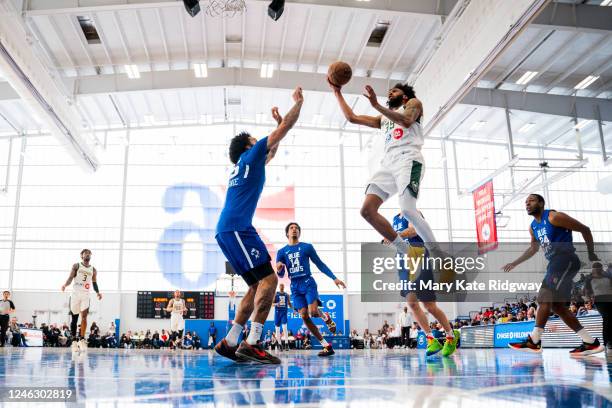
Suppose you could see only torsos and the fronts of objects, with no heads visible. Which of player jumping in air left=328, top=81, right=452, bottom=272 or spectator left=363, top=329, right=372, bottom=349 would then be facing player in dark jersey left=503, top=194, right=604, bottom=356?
the spectator

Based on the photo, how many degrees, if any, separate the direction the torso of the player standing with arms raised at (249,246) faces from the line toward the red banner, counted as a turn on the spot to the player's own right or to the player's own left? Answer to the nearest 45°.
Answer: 0° — they already face it

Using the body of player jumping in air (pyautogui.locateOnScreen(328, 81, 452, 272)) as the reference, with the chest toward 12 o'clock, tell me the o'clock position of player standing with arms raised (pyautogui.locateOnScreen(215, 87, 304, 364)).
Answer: player standing with arms raised (pyautogui.locateOnScreen(215, 87, 304, 364)) is roughly at 1 o'clock from player jumping in air (pyautogui.locateOnScreen(328, 81, 452, 272)).

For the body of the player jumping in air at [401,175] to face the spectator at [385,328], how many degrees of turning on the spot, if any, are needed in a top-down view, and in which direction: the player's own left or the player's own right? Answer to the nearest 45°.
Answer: approximately 135° to the player's own right

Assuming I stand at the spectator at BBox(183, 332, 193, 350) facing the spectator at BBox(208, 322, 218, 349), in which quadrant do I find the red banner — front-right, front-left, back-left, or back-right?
front-right

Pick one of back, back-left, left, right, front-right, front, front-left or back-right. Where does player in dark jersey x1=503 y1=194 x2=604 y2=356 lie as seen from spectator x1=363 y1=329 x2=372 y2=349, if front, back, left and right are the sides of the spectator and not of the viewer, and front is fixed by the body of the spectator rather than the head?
front

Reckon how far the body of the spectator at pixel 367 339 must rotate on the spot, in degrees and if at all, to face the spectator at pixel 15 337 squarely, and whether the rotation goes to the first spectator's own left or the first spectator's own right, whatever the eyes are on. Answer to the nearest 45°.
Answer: approximately 45° to the first spectator's own right

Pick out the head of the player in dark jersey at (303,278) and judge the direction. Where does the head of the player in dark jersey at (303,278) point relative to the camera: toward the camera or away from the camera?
toward the camera

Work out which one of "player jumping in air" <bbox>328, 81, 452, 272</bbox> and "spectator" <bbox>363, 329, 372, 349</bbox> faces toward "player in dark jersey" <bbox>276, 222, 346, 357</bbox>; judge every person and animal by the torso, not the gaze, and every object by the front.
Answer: the spectator

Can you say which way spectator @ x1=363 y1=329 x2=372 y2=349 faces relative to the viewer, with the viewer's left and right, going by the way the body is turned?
facing the viewer

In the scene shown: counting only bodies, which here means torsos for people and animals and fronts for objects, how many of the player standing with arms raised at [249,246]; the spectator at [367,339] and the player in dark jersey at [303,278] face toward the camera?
2

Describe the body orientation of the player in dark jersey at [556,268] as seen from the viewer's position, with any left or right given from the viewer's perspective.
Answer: facing the viewer and to the left of the viewer

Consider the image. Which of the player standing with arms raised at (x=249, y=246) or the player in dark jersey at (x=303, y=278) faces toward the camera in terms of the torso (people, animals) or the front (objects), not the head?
the player in dark jersey

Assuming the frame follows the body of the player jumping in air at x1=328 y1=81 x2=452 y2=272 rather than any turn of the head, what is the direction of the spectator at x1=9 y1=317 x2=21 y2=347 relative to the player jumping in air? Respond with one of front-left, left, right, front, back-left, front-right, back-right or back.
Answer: right

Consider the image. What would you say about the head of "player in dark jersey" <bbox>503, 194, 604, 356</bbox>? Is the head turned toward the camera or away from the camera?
toward the camera

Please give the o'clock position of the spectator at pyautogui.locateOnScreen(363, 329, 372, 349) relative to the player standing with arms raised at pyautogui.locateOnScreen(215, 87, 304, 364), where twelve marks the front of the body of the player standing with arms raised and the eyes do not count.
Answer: The spectator is roughly at 11 o'clock from the player standing with arms raised.

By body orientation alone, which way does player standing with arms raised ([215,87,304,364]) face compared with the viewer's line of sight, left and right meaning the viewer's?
facing away from the viewer and to the right of the viewer
